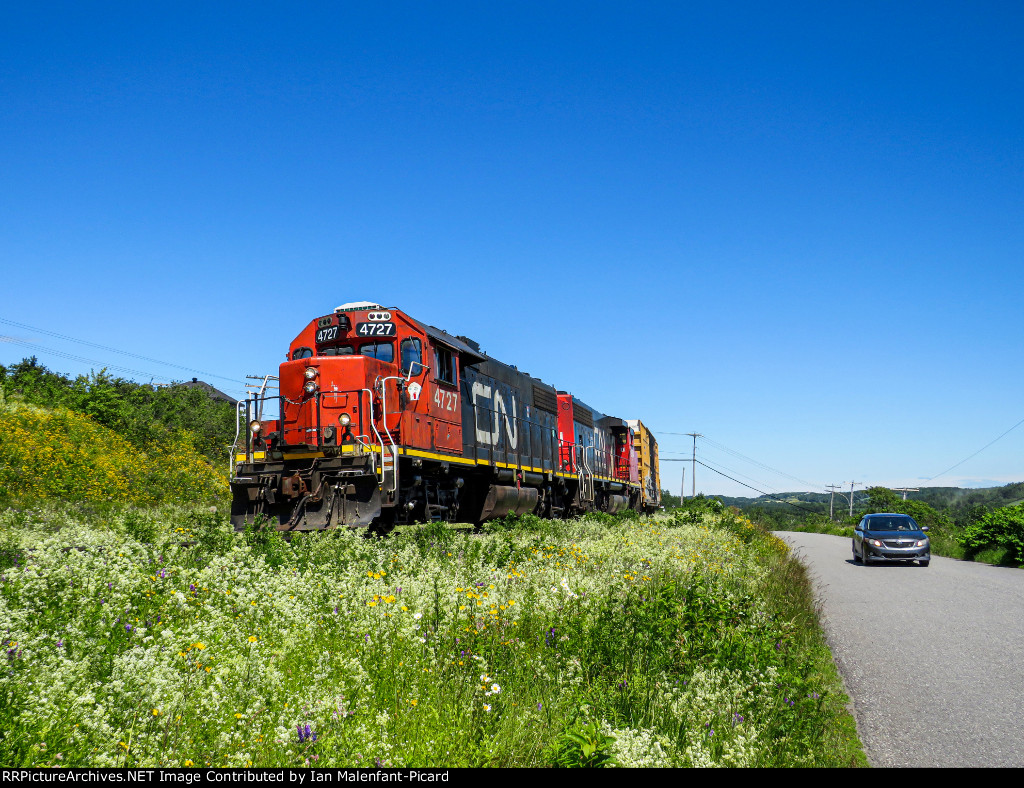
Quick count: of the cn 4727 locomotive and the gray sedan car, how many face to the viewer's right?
0

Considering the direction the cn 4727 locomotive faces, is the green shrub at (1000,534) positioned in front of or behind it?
behind

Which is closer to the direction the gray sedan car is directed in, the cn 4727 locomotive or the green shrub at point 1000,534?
the cn 4727 locomotive

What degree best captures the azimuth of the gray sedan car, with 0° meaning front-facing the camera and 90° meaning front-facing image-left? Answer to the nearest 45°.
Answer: approximately 0°

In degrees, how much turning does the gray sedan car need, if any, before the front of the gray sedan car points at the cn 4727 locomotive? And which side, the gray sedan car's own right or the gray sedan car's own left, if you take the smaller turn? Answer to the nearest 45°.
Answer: approximately 45° to the gray sedan car's own right

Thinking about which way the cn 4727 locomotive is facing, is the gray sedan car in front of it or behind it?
behind
